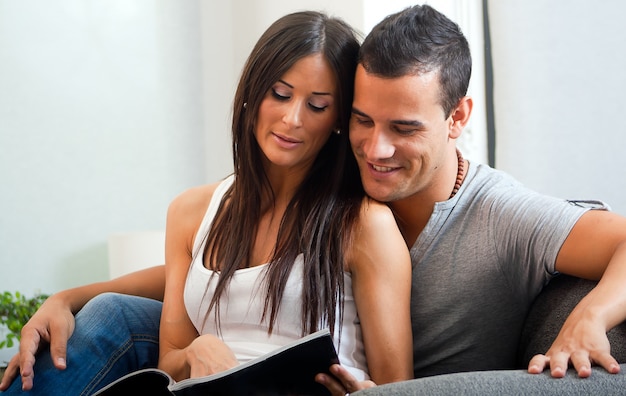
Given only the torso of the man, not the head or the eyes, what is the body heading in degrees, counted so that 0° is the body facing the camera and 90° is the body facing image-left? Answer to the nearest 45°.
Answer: approximately 45°

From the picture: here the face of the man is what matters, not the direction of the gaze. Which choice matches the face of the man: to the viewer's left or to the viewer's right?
to the viewer's left
